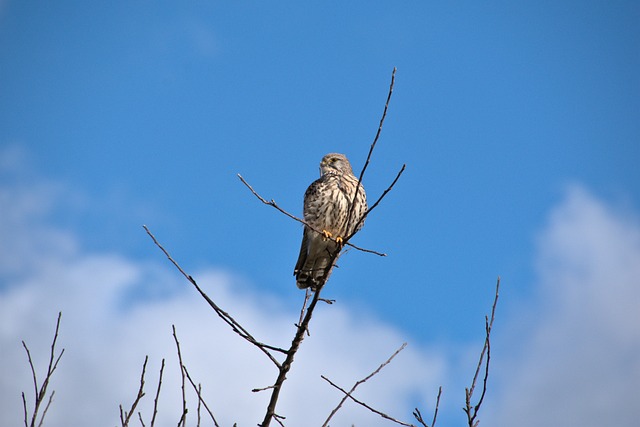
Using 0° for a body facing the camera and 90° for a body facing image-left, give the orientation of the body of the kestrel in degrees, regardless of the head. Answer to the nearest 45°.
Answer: approximately 0°
